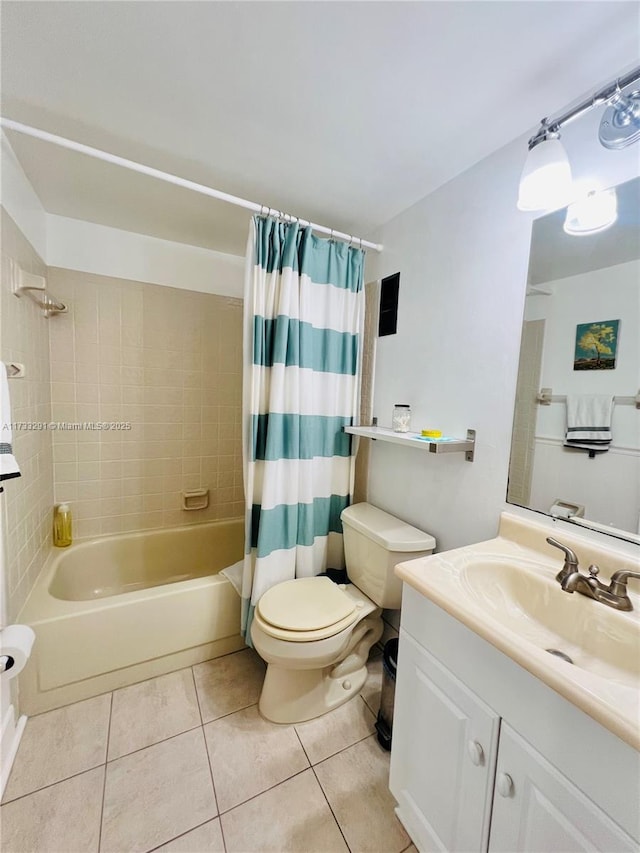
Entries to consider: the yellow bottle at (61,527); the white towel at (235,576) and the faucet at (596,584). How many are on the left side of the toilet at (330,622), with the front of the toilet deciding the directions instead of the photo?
1

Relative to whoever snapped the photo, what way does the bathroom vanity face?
facing the viewer and to the left of the viewer

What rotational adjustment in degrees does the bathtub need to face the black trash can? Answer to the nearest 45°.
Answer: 0° — it already faces it

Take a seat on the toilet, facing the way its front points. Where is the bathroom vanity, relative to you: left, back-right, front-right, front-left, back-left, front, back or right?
left

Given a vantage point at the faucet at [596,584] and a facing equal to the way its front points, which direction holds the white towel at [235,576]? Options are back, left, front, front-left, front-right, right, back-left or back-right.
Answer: front-right

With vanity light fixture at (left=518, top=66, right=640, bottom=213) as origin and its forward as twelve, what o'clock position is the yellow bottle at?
The yellow bottle is roughly at 1 o'clock from the vanity light fixture.

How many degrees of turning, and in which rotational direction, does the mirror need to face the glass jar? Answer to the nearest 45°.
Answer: approximately 45° to its right

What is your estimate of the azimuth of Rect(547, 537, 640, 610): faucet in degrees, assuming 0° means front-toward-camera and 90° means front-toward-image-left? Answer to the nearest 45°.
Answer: approximately 45°

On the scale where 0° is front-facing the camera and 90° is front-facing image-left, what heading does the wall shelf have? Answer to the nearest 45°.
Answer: approximately 45°

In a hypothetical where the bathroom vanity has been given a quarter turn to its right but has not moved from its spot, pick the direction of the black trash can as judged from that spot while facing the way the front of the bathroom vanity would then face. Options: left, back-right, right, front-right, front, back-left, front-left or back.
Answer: front
